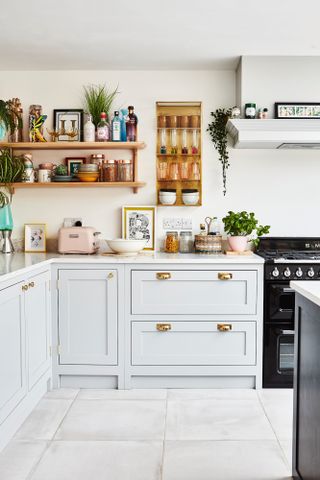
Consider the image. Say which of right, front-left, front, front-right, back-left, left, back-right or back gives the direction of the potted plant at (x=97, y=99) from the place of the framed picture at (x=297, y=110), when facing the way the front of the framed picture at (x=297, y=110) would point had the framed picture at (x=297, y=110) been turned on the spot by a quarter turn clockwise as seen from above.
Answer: front

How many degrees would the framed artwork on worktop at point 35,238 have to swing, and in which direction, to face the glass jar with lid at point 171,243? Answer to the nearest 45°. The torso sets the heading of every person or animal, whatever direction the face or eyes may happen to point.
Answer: approximately 90° to its left

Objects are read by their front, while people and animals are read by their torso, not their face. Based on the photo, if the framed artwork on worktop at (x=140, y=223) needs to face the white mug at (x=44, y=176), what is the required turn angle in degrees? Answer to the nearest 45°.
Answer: approximately 90° to its right

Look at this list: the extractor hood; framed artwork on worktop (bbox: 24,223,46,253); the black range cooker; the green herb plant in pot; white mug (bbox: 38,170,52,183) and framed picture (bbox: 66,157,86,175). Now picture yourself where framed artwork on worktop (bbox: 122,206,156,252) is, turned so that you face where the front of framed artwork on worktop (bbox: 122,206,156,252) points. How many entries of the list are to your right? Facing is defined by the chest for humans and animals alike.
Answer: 3

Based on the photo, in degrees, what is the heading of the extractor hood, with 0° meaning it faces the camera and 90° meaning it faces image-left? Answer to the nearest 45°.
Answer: approximately 0°

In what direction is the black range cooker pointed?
toward the camera

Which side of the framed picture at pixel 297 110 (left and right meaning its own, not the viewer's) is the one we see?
front

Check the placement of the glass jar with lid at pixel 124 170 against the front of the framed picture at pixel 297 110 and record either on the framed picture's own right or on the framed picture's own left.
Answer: on the framed picture's own right
